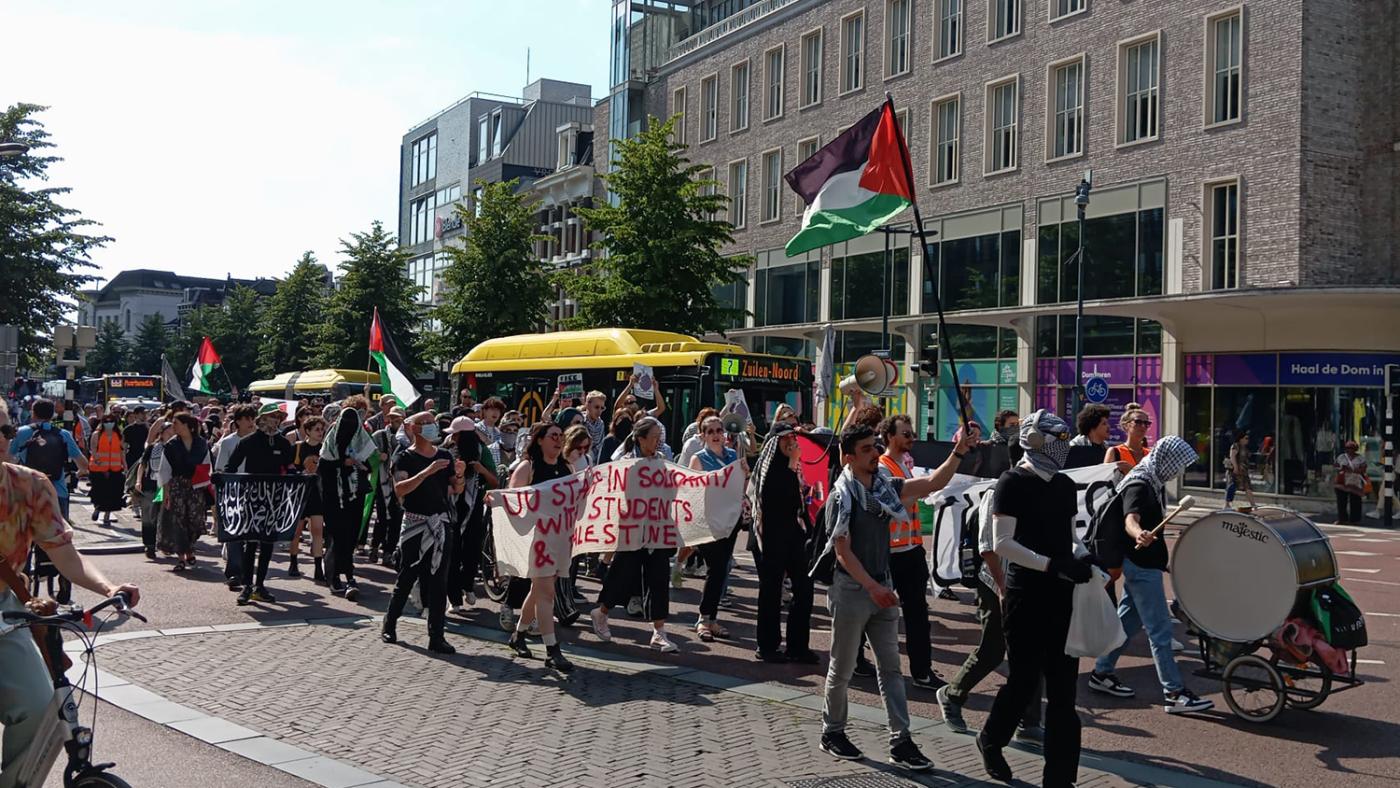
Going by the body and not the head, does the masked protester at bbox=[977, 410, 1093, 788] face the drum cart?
no

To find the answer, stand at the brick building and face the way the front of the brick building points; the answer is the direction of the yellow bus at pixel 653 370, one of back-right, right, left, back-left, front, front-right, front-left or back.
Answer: front

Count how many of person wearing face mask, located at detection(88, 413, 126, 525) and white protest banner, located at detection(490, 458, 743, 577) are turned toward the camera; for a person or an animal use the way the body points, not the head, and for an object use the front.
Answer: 2

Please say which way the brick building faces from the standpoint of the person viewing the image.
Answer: facing the viewer and to the left of the viewer

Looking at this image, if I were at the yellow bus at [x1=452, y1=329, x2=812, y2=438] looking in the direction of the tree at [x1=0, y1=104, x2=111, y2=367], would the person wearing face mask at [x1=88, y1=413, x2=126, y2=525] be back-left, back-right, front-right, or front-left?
front-left

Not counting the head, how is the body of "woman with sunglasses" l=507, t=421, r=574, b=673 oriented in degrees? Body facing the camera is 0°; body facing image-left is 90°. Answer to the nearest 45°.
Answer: approximately 315°

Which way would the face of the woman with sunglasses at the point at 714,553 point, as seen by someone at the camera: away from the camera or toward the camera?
toward the camera

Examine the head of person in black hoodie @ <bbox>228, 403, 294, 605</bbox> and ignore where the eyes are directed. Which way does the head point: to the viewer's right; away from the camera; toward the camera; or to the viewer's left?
toward the camera

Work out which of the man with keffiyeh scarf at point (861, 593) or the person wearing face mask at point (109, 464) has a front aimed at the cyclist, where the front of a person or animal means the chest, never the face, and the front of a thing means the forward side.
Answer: the person wearing face mask

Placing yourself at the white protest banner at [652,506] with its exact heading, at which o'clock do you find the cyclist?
The cyclist is roughly at 1 o'clock from the white protest banner.

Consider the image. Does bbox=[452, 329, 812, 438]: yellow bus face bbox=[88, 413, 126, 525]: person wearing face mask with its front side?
no

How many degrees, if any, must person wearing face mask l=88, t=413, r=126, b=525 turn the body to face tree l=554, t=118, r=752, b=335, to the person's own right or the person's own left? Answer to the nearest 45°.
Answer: approximately 135° to the person's own left

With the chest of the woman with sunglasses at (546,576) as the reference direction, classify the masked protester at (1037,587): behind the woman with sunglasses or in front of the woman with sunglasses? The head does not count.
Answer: in front

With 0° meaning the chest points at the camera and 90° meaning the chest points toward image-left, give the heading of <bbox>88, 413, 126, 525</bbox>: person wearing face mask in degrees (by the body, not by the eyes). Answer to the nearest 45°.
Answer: approximately 0°

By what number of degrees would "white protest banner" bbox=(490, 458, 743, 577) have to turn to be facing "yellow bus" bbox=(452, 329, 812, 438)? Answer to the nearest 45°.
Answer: approximately 180°

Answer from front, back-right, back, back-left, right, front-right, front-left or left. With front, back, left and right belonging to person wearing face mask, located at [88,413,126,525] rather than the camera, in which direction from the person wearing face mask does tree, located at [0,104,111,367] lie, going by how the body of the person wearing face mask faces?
back

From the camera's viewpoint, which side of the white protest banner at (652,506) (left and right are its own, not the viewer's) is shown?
front
